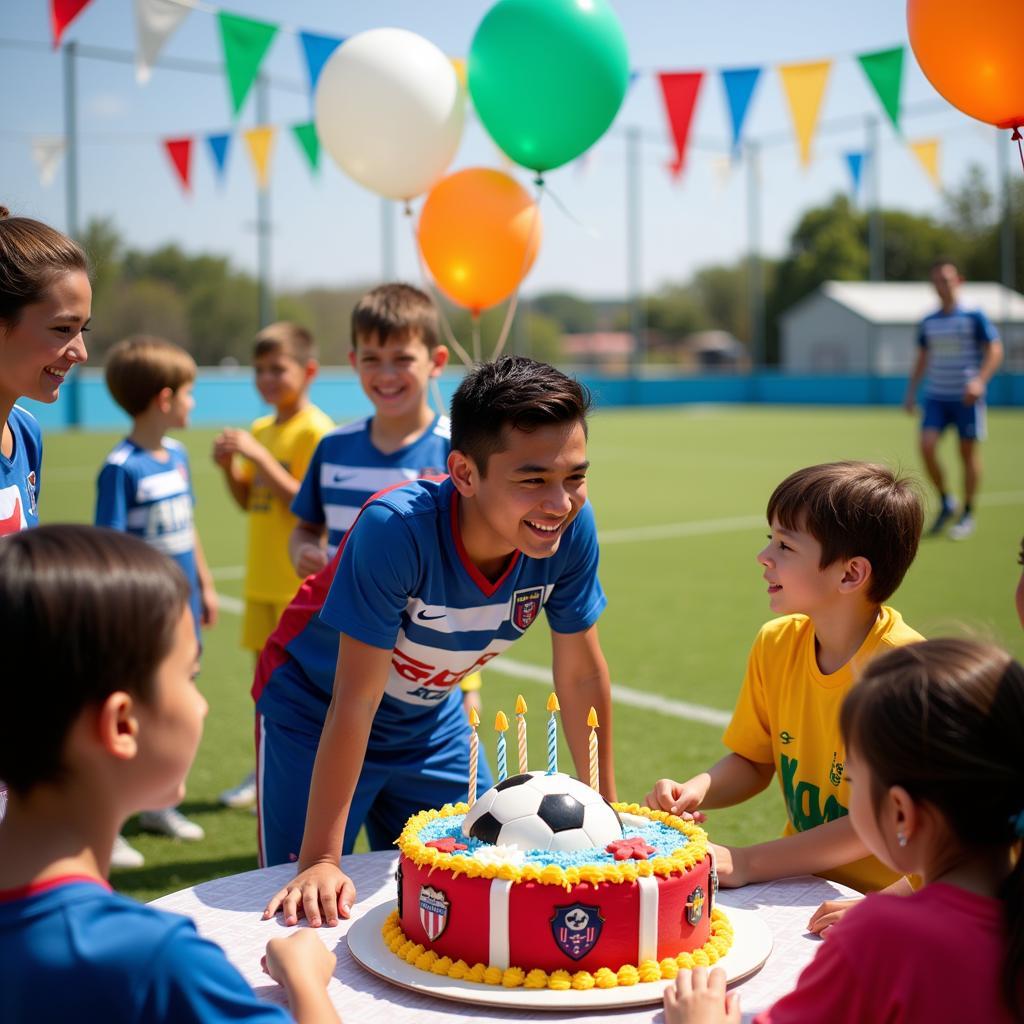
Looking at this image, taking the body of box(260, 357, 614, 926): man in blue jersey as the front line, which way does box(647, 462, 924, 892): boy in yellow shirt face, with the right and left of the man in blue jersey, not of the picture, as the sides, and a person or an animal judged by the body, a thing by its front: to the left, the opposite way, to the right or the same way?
to the right

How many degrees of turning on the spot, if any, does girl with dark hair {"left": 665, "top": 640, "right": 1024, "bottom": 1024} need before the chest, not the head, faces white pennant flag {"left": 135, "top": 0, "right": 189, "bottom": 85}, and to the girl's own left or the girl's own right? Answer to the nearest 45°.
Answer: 0° — they already face it

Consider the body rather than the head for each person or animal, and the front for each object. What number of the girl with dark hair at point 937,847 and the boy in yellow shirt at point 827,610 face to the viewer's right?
0

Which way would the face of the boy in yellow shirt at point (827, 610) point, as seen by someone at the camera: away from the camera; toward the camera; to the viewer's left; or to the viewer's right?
to the viewer's left

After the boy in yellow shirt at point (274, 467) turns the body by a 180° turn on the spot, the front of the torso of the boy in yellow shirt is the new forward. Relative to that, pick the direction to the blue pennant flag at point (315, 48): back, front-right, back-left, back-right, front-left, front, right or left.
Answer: front-left

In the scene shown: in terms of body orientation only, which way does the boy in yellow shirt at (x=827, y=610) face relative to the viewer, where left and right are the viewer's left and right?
facing the viewer and to the left of the viewer

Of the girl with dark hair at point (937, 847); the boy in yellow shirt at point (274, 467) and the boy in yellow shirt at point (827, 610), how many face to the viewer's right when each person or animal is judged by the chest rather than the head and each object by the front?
0

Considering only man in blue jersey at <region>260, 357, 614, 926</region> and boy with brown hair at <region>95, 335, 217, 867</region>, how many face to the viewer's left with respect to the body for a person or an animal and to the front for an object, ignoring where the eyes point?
0

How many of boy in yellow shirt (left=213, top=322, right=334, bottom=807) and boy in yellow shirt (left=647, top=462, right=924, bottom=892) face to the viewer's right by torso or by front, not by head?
0

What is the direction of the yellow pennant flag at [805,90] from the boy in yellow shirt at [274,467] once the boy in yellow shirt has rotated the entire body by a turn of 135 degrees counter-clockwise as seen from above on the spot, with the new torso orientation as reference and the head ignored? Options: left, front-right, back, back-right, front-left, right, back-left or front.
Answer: front-left

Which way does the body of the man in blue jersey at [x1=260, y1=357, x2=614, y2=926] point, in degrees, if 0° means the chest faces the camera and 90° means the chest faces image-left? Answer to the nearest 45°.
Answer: approximately 315°
